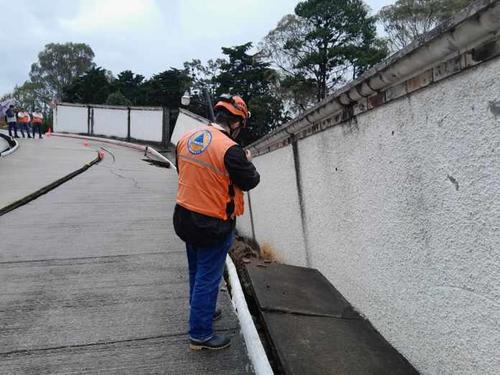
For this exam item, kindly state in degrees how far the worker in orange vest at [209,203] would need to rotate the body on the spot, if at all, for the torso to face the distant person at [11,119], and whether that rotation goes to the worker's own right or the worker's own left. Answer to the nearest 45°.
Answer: approximately 90° to the worker's own left

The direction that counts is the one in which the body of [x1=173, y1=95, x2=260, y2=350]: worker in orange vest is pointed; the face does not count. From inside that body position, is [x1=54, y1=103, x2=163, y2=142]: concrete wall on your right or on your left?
on your left

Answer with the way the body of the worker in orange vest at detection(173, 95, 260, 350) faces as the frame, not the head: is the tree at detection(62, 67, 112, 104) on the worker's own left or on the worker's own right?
on the worker's own left

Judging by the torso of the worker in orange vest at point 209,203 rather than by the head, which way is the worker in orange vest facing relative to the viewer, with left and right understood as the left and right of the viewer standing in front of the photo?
facing away from the viewer and to the right of the viewer

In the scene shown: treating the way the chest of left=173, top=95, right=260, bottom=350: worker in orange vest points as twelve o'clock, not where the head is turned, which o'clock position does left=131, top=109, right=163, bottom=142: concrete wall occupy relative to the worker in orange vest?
The concrete wall is roughly at 10 o'clock from the worker in orange vest.

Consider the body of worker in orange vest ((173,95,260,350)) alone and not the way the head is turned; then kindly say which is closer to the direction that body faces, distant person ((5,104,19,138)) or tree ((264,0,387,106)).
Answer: the tree

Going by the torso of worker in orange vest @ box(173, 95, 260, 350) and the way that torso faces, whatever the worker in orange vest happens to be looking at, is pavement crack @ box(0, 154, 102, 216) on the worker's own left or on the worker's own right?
on the worker's own left
